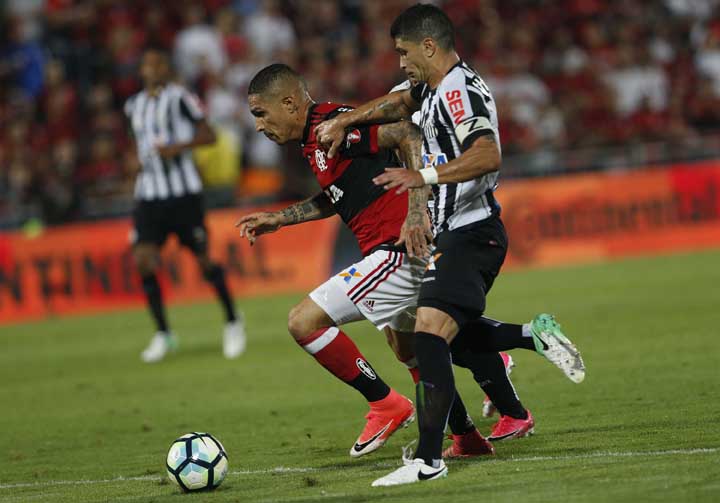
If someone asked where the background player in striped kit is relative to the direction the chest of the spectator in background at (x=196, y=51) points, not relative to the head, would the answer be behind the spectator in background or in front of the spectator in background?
in front

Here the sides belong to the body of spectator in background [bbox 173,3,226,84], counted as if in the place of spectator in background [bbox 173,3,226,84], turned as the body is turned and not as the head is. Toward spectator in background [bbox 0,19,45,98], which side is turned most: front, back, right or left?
right

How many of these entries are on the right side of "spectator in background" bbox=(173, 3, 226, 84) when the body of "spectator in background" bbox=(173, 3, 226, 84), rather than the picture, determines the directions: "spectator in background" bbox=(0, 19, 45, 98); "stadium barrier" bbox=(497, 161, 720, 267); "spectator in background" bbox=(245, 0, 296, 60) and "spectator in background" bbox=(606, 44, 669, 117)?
1

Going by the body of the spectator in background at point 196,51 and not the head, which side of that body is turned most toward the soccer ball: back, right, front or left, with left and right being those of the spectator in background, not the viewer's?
front

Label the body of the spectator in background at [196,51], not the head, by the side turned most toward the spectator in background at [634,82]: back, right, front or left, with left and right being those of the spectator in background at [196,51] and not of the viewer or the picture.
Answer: left

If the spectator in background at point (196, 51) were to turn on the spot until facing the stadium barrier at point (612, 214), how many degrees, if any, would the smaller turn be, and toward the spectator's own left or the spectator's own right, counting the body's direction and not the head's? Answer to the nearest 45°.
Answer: approximately 45° to the spectator's own left

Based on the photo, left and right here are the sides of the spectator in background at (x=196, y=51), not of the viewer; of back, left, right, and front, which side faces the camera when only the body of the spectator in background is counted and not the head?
front

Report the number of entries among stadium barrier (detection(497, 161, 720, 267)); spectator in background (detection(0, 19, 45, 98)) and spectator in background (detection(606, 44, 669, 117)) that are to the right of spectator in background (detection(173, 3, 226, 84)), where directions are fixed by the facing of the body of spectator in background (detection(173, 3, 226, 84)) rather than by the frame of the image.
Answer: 1

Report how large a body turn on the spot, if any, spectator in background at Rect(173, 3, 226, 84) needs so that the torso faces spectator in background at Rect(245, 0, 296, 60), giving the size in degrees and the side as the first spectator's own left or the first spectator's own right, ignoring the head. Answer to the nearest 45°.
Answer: approximately 90° to the first spectator's own left

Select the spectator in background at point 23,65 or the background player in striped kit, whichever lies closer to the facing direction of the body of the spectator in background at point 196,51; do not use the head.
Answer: the background player in striped kit
